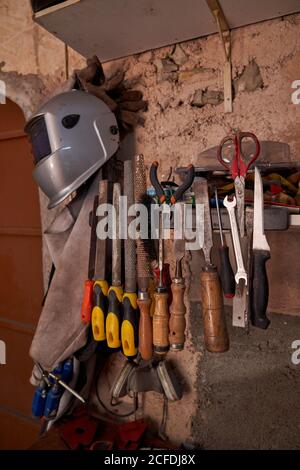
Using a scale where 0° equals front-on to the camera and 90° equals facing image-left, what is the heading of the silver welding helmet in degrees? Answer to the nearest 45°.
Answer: approximately 90°
